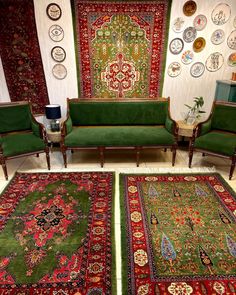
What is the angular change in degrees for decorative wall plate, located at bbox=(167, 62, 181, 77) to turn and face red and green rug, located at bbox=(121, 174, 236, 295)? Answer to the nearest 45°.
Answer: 0° — it already faces it

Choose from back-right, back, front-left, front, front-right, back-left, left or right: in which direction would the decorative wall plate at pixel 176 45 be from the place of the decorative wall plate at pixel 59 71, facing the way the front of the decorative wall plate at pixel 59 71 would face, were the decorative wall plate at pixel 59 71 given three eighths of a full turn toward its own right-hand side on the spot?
back-right

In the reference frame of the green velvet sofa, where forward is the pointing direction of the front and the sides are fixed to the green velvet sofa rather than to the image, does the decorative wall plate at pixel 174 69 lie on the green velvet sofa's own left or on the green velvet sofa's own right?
on the green velvet sofa's own left

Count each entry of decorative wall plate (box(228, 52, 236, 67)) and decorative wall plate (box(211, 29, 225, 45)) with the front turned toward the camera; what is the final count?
2

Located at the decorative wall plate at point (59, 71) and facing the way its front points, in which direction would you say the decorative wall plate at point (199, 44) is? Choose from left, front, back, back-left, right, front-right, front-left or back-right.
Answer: left

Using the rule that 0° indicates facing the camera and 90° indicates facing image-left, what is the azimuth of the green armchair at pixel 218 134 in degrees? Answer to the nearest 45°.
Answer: approximately 45°

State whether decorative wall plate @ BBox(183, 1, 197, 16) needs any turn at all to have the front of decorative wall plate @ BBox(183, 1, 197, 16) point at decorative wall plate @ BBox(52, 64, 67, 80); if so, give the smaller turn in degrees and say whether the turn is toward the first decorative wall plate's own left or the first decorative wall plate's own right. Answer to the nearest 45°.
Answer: approximately 90° to the first decorative wall plate's own right

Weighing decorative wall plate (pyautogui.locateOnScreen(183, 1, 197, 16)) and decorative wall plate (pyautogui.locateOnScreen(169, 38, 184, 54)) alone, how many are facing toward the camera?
2
